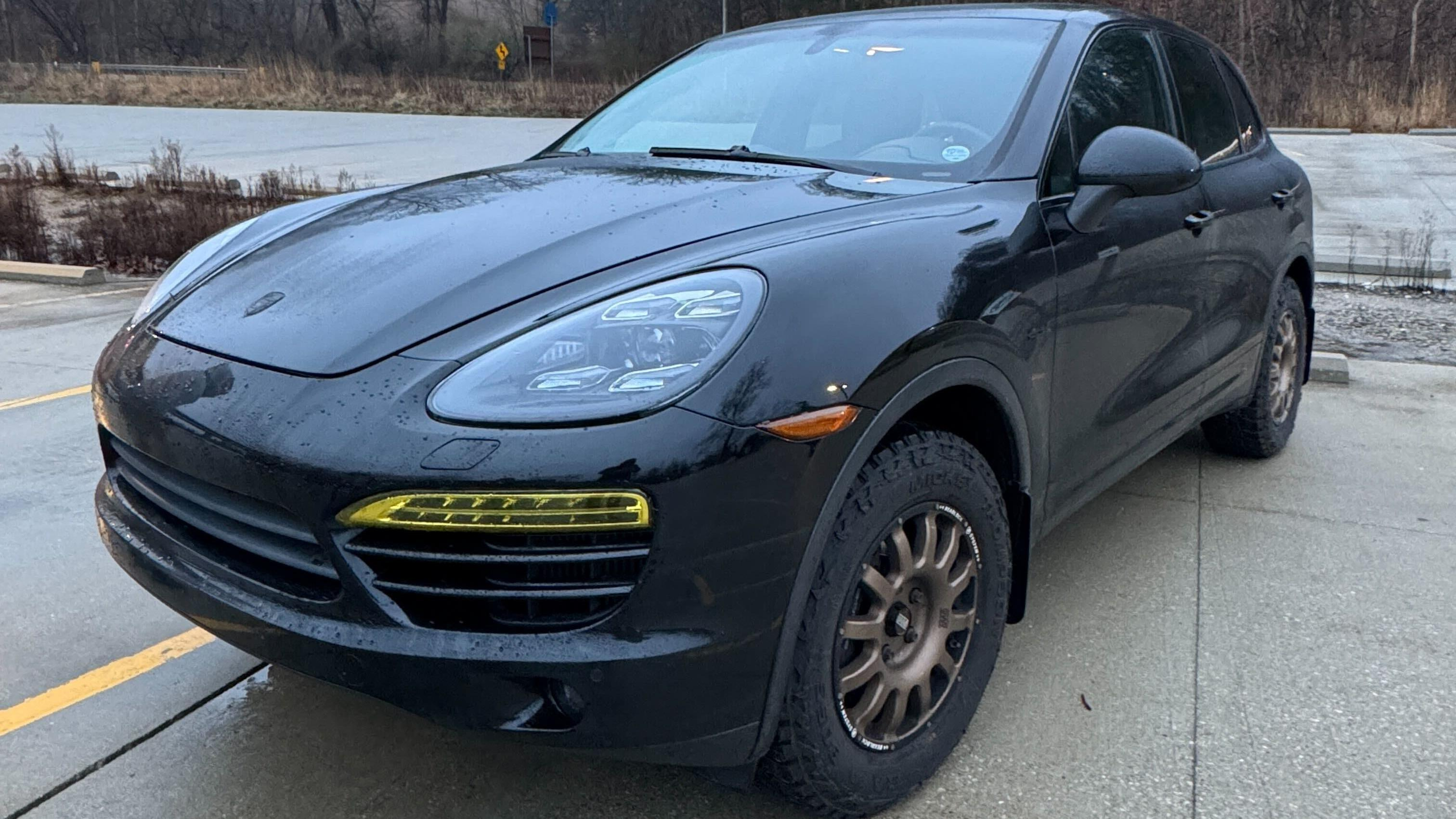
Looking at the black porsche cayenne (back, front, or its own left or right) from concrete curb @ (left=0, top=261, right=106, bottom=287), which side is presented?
right

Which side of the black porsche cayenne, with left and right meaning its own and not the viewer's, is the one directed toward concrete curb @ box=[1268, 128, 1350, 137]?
back

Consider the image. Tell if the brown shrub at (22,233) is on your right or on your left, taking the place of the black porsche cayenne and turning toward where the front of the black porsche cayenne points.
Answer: on your right

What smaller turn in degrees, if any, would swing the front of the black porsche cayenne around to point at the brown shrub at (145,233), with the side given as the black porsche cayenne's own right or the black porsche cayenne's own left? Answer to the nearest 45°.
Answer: approximately 90° to the black porsche cayenne's own right

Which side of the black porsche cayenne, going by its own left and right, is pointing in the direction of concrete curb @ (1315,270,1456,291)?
back

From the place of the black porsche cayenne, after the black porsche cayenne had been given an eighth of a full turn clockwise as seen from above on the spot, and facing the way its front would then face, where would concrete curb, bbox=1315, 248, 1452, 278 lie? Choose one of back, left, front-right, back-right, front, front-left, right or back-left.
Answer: back-right

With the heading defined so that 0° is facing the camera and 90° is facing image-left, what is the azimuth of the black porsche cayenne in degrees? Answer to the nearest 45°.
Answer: approximately 45°

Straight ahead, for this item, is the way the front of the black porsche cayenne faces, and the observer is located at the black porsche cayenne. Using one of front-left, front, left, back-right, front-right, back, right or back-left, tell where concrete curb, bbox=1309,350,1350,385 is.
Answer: back

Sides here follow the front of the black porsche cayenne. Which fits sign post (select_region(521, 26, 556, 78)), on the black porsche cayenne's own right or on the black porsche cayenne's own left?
on the black porsche cayenne's own right
